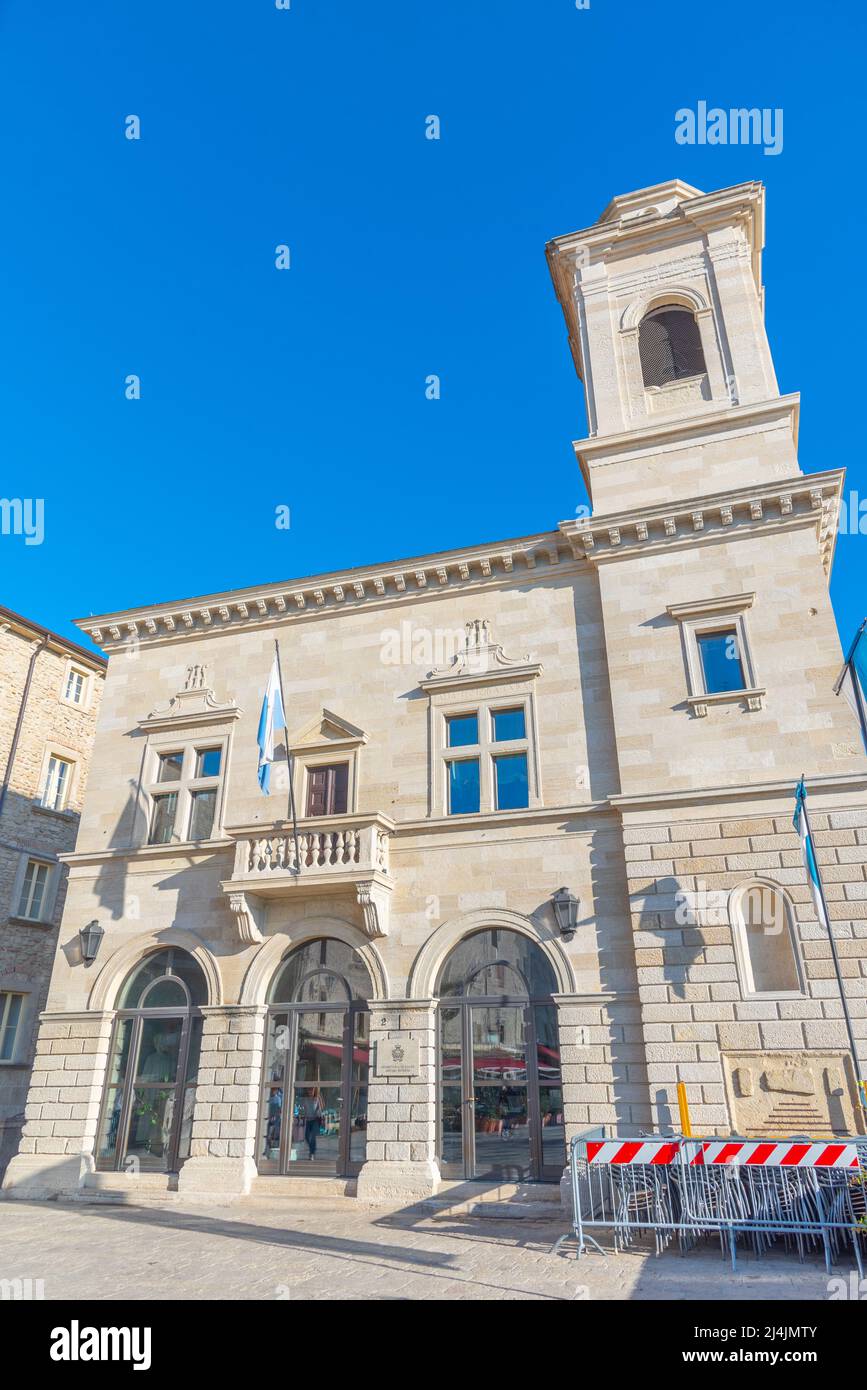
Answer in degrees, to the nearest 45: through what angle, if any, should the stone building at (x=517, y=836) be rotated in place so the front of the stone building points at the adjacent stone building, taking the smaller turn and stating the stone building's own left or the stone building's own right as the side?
approximately 135° to the stone building's own right

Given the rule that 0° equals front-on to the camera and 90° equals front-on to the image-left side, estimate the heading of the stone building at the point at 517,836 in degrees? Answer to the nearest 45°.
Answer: approximately 0°
